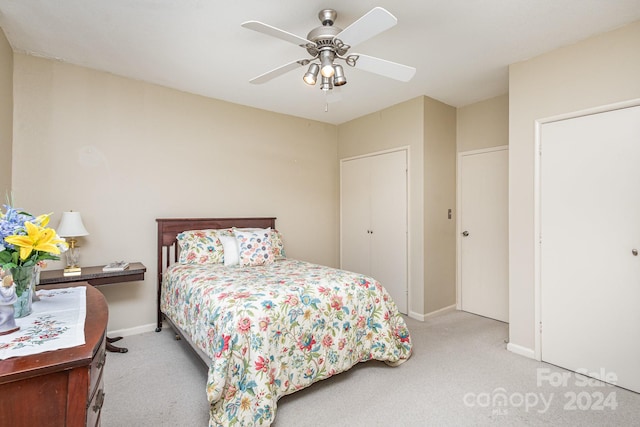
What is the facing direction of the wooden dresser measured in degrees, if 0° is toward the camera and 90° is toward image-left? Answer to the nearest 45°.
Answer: approximately 270°

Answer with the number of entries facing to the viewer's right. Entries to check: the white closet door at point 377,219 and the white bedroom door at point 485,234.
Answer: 0

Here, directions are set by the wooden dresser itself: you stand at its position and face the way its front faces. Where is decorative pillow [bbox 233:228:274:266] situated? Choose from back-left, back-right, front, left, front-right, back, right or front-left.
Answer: front-left

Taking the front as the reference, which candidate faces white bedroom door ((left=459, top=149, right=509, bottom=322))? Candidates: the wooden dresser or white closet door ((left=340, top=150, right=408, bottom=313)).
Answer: the wooden dresser

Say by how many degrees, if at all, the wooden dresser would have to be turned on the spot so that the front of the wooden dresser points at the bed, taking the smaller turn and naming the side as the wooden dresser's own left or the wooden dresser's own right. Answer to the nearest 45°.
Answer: approximately 45° to the wooden dresser's own left

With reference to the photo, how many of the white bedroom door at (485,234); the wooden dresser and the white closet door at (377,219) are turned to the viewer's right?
1

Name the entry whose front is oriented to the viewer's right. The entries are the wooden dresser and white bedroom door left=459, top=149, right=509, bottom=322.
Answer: the wooden dresser

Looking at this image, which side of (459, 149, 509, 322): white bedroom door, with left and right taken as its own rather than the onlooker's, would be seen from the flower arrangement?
front

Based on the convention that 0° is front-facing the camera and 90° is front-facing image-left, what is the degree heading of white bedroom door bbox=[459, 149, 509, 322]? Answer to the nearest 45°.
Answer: approximately 45°

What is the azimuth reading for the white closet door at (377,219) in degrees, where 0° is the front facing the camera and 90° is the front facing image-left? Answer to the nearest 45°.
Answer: approximately 45°

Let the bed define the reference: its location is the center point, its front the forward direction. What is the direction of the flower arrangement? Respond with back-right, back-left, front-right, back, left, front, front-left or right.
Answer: right

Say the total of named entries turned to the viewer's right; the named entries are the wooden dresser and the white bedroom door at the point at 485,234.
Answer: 1

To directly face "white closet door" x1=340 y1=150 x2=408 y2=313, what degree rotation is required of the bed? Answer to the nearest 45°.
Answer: approximately 90° to its left

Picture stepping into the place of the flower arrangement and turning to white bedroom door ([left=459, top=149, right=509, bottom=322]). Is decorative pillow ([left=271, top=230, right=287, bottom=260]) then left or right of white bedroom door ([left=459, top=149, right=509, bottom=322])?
left

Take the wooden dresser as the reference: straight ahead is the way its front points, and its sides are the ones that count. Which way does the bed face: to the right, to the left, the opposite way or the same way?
to the right

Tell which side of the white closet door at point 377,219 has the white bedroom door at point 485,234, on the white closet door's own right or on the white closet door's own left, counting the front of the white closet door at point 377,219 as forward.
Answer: on the white closet door's own left
